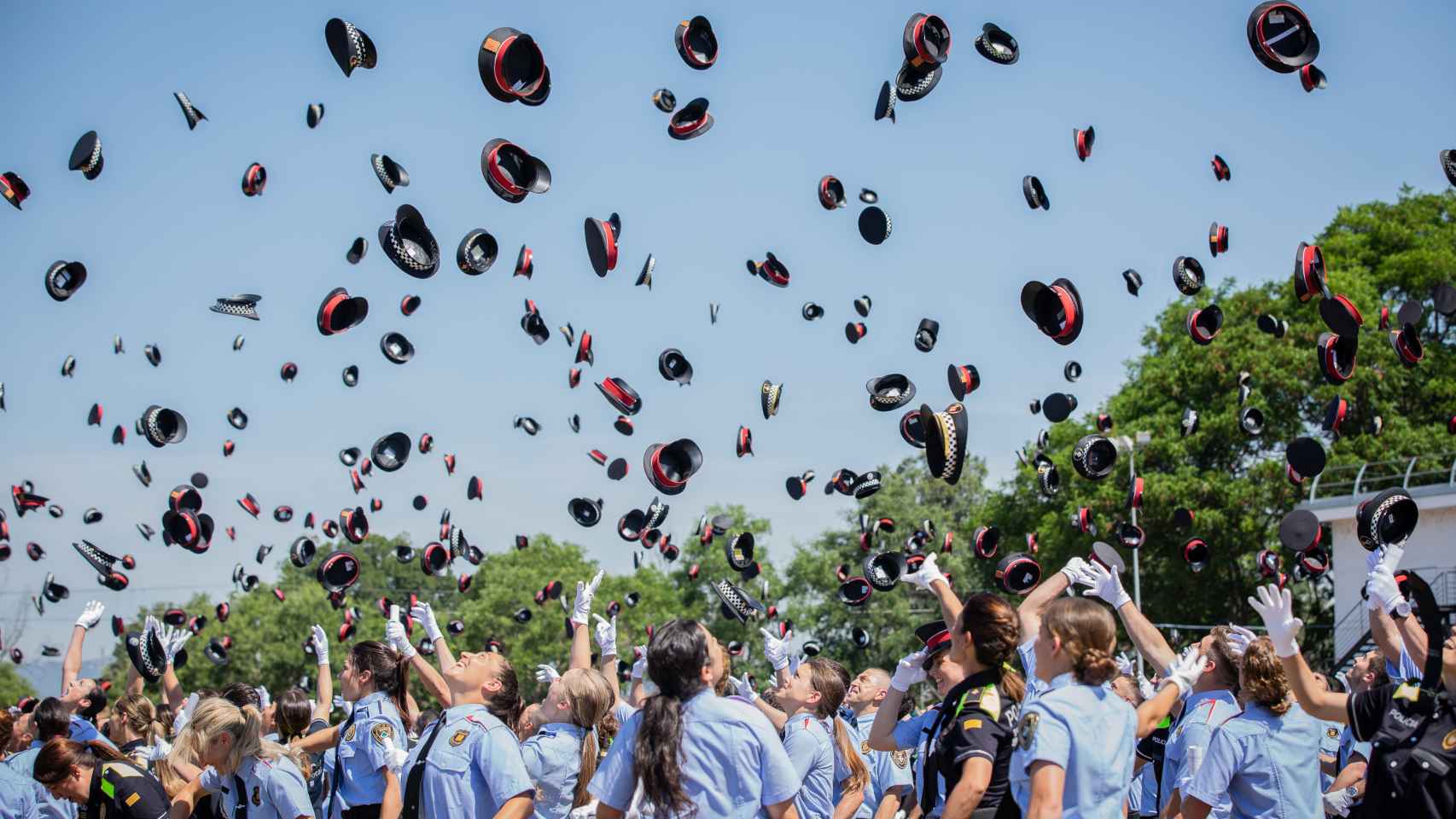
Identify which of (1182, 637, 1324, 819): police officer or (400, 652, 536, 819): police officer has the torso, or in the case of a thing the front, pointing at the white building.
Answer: (1182, 637, 1324, 819): police officer

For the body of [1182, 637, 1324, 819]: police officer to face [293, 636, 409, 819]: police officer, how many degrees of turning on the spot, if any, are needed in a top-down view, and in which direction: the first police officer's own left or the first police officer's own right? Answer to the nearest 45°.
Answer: approximately 90° to the first police officer's own left

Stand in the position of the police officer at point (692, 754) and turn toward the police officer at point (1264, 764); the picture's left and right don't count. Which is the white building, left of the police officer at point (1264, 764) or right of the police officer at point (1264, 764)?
left

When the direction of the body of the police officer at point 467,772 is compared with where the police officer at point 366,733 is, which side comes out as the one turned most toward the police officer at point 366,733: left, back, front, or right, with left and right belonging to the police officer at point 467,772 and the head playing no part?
right

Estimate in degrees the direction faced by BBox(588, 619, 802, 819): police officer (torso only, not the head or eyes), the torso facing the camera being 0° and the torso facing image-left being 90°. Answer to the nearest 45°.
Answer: approximately 180°

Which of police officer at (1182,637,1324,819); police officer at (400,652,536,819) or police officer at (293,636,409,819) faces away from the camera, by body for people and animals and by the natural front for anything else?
police officer at (1182,637,1324,819)

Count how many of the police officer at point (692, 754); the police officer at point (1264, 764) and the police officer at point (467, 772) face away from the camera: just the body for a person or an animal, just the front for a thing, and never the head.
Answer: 2

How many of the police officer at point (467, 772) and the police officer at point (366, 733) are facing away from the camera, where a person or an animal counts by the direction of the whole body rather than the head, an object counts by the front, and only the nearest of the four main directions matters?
0

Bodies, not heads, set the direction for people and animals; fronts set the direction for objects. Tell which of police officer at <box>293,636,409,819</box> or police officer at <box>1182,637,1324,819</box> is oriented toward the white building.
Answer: police officer at <box>1182,637,1324,819</box>

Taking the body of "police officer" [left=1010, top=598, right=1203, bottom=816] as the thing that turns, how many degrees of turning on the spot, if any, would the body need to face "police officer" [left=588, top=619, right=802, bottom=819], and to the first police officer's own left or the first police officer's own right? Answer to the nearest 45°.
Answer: approximately 45° to the first police officer's own left

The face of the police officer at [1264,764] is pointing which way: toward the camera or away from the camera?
away from the camera

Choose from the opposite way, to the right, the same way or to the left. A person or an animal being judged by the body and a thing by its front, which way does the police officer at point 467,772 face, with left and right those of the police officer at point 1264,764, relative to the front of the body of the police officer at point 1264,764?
the opposite way

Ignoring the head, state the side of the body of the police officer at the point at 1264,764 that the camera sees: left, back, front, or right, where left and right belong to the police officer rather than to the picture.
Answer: back
